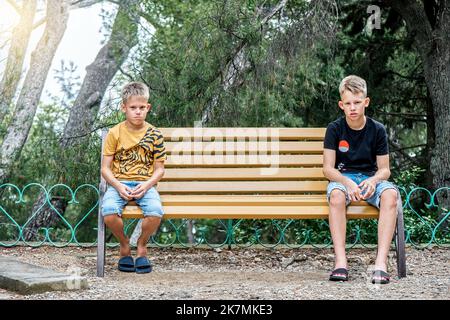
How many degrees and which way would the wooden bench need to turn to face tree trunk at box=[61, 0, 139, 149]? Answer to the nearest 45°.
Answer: approximately 135° to its right

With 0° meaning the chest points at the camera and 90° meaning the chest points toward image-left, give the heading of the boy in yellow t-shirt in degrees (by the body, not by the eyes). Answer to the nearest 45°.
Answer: approximately 0°

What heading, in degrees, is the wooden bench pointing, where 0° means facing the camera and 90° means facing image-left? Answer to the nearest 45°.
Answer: approximately 0°

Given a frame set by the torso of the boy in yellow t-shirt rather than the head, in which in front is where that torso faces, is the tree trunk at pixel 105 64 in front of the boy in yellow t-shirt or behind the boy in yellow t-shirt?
behind

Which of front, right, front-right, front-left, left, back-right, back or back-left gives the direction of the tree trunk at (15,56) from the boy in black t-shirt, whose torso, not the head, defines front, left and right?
back-right

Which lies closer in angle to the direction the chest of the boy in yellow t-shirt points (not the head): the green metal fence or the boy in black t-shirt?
the boy in black t-shirt

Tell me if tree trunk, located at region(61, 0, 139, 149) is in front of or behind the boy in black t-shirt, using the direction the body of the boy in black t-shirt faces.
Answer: behind

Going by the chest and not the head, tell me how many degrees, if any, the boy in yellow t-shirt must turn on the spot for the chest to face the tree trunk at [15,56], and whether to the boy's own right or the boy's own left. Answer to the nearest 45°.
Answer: approximately 180°

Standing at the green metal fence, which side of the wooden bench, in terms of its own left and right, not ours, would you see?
back
